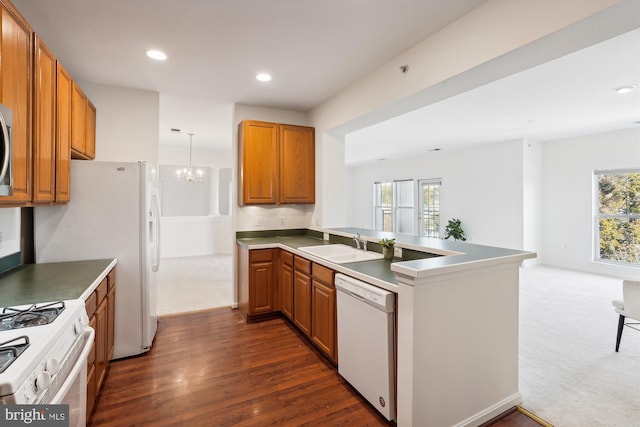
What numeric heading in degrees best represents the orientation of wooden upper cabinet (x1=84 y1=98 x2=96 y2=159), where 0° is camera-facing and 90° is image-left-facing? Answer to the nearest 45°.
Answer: approximately 270°

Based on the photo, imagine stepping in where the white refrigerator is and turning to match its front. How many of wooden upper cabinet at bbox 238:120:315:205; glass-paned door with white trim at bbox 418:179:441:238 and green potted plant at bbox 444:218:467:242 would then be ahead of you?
3

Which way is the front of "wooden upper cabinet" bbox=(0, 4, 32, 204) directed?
to the viewer's right

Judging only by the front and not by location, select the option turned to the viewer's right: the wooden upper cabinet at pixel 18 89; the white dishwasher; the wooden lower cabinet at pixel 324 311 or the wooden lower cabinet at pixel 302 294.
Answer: the wooden upper cabinet

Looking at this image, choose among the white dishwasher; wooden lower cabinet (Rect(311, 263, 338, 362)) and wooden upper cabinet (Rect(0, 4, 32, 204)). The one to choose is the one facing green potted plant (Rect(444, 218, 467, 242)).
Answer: the wooden upper cabinet

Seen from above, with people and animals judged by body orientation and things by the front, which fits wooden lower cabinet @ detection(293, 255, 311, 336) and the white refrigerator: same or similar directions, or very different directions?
very different directions

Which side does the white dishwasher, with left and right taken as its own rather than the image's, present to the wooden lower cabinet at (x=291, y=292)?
right

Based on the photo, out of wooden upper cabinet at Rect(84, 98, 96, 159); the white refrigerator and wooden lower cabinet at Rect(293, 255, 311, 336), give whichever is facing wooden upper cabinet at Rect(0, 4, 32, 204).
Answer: the wooden lower cabinet

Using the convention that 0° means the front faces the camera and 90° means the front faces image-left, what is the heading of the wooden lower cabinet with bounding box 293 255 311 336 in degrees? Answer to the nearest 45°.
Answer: approximately 45°
